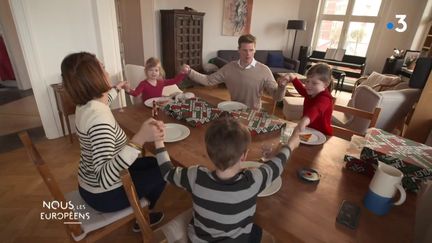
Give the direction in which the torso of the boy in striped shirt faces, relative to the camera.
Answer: away from the camera

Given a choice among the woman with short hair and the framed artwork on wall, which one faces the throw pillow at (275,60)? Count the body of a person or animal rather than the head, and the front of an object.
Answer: the woman with short hair

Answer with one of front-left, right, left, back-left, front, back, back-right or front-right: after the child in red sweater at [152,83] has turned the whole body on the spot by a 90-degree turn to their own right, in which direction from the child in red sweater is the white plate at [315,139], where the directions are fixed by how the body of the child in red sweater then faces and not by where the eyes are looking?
back-left

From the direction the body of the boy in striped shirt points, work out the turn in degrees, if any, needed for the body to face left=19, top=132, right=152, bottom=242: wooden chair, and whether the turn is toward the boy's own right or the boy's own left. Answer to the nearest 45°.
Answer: approximately 90° to the boy's own left

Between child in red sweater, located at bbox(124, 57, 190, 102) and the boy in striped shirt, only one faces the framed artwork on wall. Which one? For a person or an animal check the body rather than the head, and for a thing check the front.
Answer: the boy in striped shirt

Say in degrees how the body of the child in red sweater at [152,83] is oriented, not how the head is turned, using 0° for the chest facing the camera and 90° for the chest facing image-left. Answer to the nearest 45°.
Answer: approximately 0°

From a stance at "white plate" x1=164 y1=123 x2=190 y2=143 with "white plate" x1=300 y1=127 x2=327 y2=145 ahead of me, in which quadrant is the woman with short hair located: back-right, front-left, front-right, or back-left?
back-right

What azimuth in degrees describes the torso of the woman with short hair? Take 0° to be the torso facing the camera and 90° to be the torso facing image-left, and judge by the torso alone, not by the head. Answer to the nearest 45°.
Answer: approximately 225°

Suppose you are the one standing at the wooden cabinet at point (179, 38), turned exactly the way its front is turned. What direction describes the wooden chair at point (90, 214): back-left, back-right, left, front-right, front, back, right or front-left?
front-right

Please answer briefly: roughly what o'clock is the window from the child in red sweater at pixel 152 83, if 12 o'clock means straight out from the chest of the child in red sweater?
The window is roughly at 8 o'clock from the child in red sweater.

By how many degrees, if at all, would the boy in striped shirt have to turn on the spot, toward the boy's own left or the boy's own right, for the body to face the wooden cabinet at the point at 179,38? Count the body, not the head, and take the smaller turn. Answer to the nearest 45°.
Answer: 0° — they already face it

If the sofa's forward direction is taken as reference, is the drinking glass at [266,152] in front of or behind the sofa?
in front

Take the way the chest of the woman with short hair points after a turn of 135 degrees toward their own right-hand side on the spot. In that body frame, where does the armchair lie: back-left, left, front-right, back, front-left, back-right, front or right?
left

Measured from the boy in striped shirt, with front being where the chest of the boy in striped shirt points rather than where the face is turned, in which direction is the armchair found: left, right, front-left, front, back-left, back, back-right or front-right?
front-right

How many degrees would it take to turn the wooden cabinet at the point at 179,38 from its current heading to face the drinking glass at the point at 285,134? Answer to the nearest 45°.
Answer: approximately 45° to its right

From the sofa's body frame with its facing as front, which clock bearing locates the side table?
The side table is roughly at 1 o'clock from the sofa.

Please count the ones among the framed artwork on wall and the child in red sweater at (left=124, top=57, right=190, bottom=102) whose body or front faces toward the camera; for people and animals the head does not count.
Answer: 2

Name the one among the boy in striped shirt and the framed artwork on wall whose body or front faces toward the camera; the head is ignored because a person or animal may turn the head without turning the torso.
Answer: the framed artwork on wall

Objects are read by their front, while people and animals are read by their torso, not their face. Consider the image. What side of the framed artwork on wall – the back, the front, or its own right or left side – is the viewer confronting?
front

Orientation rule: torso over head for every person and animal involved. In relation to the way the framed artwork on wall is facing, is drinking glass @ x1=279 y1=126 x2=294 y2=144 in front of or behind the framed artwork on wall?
in front

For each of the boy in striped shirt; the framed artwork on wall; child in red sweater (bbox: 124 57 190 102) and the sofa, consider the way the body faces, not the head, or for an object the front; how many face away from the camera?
1

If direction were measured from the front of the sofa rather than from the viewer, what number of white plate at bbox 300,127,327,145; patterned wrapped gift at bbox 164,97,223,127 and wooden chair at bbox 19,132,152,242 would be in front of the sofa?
3

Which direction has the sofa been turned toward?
toward the camera
